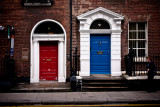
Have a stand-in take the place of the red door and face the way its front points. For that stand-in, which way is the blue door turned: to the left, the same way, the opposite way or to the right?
the same way

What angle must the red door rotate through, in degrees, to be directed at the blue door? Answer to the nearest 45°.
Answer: approximately 90° to its left

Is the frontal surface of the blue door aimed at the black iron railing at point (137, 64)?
no

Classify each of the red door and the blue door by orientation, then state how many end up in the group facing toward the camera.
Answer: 2

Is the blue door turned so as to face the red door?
no

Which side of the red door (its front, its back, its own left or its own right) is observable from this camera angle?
front

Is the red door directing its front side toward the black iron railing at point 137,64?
no
